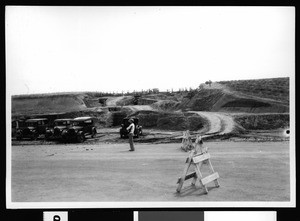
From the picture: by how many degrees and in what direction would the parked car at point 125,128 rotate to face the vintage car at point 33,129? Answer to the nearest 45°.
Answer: approximately 90° to its right

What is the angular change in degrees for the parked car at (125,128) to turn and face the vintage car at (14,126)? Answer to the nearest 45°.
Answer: approximately 90° to its right

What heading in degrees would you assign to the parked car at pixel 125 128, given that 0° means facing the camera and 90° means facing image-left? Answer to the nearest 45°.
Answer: approximately 0°

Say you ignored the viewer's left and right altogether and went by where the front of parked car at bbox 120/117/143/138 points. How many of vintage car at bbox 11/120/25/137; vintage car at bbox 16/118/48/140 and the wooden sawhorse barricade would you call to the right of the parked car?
2
